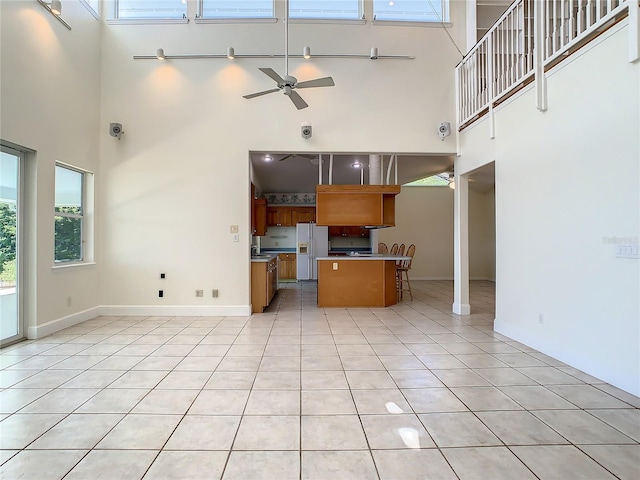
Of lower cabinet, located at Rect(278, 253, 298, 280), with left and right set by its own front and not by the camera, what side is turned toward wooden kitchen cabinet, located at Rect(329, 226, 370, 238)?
left

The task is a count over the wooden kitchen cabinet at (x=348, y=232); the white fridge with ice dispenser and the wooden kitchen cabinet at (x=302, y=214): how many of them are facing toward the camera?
3

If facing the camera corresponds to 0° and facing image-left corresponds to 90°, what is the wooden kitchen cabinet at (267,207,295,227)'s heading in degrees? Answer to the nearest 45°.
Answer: approximately 0°

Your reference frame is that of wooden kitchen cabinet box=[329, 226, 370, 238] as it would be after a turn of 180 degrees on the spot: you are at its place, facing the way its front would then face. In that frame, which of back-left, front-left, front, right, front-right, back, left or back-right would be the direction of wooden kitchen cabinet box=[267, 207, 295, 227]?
left

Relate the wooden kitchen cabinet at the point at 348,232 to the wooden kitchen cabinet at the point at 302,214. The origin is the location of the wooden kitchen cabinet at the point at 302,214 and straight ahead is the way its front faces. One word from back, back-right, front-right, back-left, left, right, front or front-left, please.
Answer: left

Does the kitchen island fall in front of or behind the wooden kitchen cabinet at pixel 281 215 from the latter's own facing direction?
in front

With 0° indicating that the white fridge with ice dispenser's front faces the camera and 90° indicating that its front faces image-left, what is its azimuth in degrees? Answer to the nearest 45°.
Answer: approximately 0°

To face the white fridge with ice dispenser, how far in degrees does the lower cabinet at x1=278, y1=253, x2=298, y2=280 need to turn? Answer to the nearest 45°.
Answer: approximately 45° to its left

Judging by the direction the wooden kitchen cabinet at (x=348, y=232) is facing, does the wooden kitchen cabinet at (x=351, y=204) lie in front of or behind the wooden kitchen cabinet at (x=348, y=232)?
in front

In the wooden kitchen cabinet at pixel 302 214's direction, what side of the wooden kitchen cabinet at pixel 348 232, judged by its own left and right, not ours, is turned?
right

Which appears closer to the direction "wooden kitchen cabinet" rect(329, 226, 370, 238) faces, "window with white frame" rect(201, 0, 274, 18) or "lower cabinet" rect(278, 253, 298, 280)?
the window with white frame
